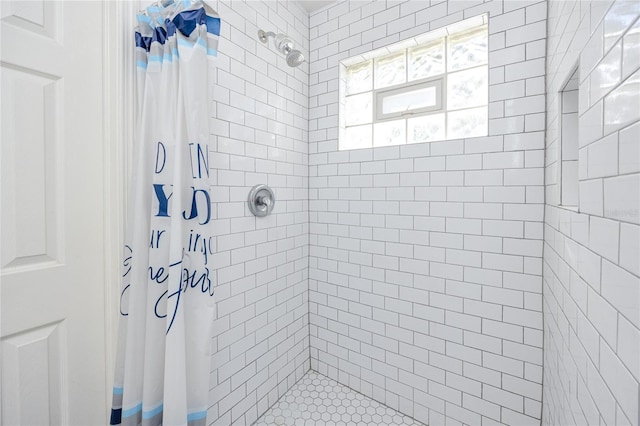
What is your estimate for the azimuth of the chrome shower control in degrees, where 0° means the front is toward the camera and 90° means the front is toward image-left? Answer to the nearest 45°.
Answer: approximately 315°

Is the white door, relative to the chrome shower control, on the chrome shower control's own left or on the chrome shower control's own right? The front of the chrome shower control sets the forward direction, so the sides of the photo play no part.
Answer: on the chrome shower control's own right

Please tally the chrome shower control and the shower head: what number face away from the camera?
0

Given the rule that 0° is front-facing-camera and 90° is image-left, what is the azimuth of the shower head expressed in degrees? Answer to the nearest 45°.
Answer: approximately 315°
